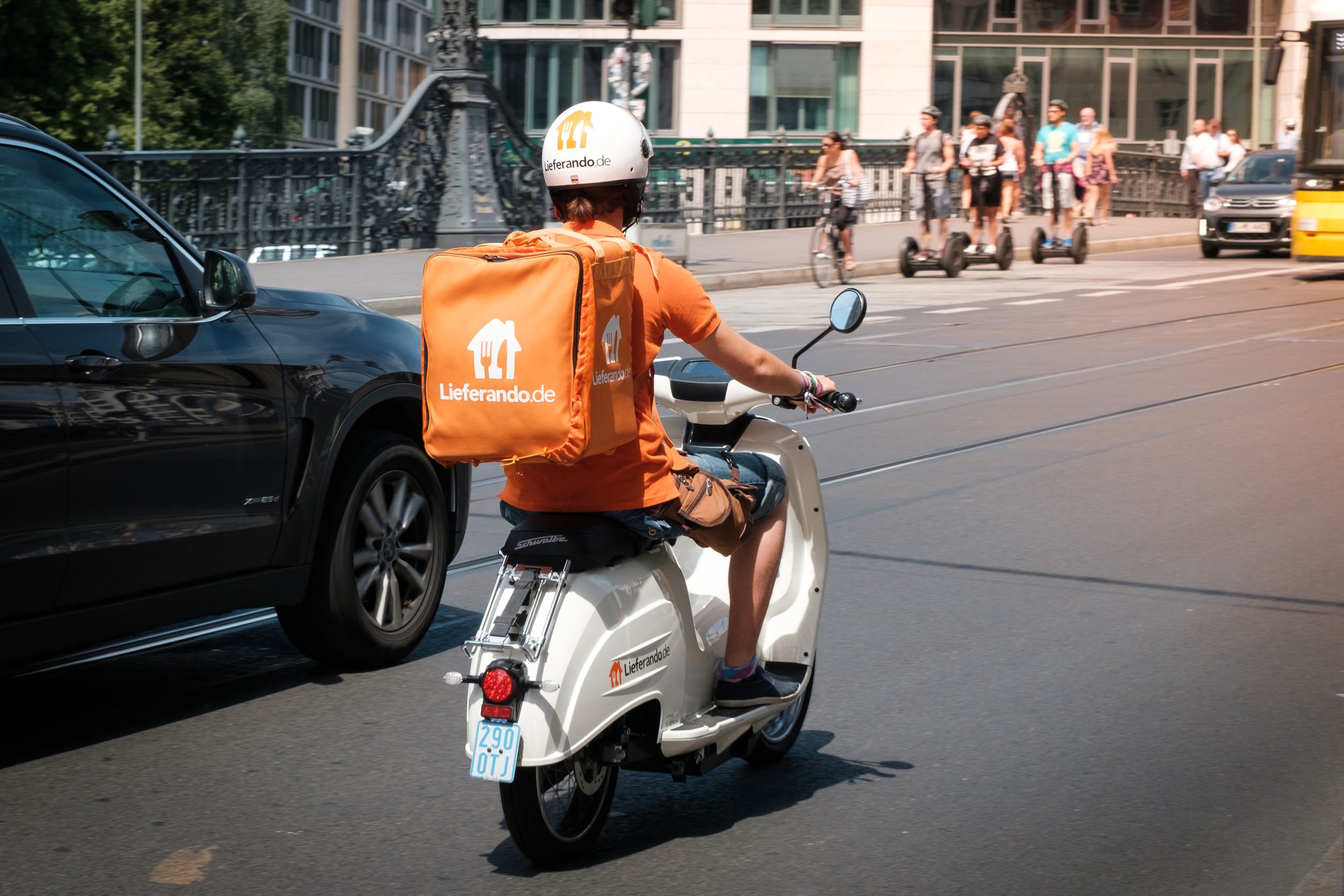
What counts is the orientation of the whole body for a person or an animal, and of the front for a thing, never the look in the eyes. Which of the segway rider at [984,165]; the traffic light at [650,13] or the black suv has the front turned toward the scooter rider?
the segway rider

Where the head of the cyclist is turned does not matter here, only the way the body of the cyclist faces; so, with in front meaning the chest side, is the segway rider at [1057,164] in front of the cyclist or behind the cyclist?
behind

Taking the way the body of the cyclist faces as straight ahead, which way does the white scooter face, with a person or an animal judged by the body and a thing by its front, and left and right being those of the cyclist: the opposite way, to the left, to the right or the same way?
the opposite way

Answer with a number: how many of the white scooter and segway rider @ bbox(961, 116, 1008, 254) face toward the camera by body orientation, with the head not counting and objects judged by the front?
1

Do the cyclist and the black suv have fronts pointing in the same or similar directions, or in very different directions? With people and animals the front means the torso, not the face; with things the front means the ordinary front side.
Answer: very different directions

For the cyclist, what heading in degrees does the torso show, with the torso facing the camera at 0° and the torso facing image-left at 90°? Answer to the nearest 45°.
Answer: approximately 45°
